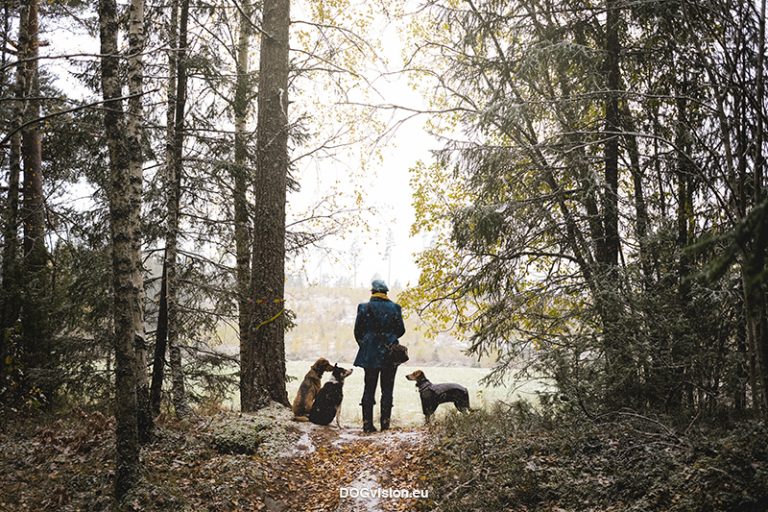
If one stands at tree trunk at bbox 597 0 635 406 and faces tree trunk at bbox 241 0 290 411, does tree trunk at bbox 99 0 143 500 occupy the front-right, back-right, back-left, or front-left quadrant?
front-left
